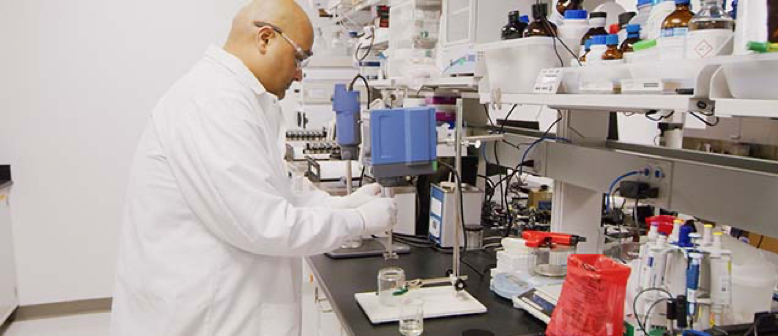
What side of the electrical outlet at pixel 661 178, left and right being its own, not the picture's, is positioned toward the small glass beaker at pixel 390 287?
front

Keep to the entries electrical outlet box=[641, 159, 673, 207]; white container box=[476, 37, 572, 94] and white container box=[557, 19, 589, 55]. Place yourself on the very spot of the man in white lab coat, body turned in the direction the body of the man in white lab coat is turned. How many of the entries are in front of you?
3

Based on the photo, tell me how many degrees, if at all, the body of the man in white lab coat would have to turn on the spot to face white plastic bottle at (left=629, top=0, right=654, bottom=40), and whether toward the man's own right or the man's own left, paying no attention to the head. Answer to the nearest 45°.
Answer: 0° — they already face it

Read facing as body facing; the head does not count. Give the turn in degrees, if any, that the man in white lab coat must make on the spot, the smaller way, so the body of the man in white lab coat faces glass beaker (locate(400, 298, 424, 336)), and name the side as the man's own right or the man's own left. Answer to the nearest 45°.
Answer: approximately 45° to the man's own right

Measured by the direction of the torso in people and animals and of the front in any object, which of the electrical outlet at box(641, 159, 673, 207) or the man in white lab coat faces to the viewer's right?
the man in white lab coat

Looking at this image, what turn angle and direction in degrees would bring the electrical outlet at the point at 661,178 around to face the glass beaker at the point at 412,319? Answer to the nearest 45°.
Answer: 0° — it already faces it

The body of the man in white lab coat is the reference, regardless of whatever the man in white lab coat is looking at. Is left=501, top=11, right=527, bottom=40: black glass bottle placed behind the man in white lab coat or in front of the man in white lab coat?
in front

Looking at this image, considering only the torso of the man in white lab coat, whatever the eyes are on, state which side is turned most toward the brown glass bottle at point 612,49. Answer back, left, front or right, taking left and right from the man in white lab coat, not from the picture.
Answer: front

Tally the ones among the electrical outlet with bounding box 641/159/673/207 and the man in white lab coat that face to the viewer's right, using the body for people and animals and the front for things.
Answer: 1

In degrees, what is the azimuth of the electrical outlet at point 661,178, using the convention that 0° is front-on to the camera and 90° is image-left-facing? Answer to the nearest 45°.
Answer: approximately 45°

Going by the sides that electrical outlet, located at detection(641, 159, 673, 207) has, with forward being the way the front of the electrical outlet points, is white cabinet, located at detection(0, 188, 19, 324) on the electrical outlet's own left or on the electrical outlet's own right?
on the electrical outlet's own right

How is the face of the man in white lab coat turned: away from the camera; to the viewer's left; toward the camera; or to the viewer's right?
to the viewer's right

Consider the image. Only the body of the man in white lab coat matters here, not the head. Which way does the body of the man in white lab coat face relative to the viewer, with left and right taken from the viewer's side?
facing to the right of the viewer

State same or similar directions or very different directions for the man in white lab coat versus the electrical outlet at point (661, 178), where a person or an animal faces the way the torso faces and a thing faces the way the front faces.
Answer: very different directions

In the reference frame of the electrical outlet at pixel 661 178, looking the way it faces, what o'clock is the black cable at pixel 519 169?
The black cable is roughly at 3 o'clock from the electrical outlet.

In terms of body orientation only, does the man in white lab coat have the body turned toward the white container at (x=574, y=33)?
yes
